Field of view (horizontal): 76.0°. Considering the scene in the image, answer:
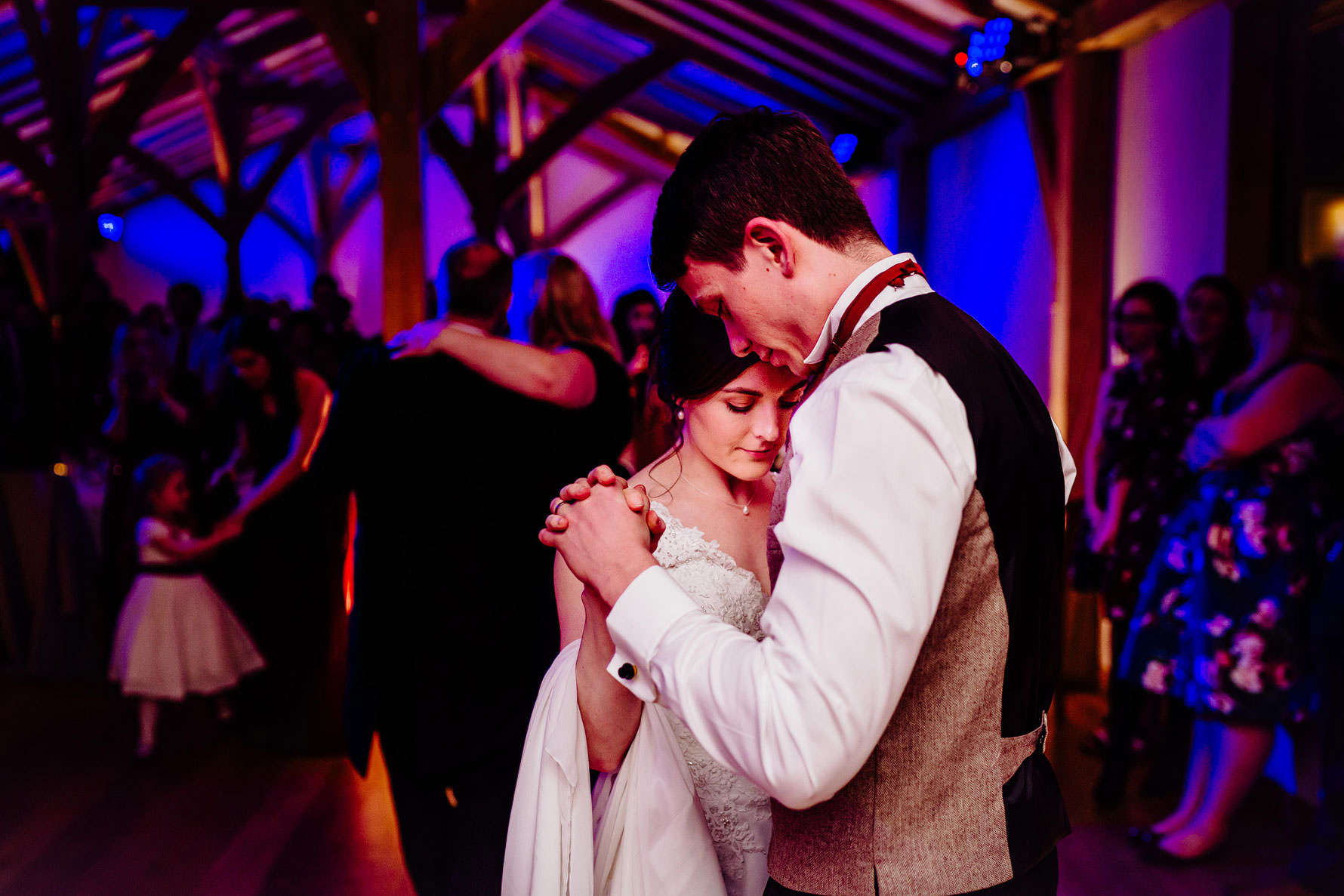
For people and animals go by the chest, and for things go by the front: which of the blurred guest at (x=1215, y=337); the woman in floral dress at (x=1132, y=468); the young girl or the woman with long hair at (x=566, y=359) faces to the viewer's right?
the young girl

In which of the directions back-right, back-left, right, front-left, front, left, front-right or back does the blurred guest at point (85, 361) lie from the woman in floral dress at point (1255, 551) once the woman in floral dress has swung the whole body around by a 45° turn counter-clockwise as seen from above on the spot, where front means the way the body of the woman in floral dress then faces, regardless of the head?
right

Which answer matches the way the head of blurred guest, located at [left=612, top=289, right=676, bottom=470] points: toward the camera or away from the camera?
toward the camera

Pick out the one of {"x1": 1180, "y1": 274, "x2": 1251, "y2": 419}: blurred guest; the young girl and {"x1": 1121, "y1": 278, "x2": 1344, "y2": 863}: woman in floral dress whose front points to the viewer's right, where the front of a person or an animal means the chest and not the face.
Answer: the young girl

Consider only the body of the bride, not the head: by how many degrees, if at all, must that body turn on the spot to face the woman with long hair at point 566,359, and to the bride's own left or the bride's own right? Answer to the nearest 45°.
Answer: approximately 135° to the bride's own left

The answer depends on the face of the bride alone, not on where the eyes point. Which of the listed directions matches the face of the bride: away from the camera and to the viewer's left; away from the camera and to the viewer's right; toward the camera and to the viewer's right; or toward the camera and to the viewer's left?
toward the camera and to the viewer's right

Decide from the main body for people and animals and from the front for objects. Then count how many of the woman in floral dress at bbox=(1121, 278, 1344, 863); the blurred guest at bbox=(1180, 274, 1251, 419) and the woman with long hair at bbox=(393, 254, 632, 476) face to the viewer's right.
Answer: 0

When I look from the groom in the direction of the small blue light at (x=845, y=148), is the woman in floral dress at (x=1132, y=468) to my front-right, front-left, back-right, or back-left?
front-right

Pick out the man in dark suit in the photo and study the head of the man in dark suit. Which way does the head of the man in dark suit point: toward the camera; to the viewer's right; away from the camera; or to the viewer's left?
away from the camera

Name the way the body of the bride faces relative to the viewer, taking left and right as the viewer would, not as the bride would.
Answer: facing the viewer and to the right of the viewer

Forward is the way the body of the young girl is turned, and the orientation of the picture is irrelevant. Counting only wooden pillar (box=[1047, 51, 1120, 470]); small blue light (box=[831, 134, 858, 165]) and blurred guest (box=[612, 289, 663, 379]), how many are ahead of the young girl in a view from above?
3

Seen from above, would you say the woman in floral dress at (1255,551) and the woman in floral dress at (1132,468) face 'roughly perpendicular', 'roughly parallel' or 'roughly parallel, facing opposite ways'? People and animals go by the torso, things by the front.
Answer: roughly parallel

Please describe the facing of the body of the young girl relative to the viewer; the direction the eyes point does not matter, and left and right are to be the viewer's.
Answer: facing to the right of the viewer

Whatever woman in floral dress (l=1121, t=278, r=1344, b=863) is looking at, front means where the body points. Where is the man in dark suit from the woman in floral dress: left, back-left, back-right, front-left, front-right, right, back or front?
front

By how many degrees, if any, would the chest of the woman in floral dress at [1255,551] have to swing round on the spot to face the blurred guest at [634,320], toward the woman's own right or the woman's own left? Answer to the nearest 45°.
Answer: approximately 45° to the woman's own right
